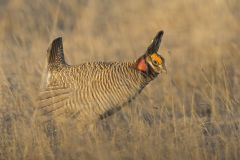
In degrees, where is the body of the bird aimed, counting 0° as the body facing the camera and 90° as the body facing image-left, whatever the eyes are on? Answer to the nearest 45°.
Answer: approximately 270°
